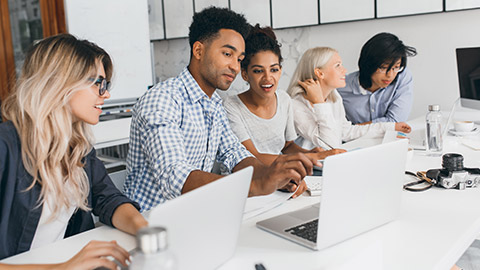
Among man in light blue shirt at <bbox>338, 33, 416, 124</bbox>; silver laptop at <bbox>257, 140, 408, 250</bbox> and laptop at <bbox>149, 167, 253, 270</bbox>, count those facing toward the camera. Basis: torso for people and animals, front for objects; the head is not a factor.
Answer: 1

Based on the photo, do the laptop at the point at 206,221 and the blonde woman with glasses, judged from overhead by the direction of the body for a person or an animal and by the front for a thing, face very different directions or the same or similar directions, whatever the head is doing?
very different directions

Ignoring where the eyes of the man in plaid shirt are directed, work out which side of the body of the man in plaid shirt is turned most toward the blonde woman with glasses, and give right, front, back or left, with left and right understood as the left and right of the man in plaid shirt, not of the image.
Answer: right

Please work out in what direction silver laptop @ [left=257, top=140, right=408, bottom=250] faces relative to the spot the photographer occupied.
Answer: facing away from the viewer and to the left of the viewer

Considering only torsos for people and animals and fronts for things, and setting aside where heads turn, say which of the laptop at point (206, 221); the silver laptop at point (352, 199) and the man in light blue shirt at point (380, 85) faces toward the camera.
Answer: the man in light blue shirt

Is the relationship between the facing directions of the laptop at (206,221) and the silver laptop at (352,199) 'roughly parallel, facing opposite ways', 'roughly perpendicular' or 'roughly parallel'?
roughly parallel

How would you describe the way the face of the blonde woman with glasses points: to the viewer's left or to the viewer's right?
to the viewer's right

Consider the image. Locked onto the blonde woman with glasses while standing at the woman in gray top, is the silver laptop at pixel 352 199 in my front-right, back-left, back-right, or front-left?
front-left

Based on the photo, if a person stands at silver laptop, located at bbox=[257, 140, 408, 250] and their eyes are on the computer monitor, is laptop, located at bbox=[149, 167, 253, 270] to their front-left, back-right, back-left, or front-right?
back-left

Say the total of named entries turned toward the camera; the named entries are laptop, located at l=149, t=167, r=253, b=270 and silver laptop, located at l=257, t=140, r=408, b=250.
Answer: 0

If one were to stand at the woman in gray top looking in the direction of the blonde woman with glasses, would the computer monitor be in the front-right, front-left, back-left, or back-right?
back-left

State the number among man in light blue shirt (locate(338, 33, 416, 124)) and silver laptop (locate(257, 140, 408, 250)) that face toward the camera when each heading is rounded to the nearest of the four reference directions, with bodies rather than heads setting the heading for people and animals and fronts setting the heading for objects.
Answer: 1

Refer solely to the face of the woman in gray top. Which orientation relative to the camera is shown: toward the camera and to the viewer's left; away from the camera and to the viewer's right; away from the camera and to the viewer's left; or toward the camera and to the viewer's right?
toward the camera and to the viewer's right

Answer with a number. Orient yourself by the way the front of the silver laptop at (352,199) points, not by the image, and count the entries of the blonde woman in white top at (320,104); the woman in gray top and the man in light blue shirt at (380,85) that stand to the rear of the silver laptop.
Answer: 0

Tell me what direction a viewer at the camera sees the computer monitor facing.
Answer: facing the viewer and to the left of the viewer

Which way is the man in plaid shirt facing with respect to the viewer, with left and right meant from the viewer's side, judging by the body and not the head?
facing the viewer and to the right of the viewer

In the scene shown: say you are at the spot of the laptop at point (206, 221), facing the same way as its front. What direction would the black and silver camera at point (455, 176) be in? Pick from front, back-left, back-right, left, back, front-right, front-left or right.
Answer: right

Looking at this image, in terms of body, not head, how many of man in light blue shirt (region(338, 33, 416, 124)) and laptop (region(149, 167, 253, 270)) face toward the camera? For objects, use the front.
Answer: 1

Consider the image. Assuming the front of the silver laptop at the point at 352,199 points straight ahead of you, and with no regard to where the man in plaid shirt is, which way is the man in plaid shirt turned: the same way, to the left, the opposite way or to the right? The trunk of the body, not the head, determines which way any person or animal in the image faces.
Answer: the opposite way

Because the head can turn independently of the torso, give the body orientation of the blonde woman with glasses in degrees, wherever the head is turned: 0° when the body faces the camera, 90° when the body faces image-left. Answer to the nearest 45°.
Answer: approximately 315°

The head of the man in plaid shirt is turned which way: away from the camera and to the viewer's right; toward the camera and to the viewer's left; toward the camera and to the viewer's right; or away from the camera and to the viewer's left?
toward the camera and to the viewer's right

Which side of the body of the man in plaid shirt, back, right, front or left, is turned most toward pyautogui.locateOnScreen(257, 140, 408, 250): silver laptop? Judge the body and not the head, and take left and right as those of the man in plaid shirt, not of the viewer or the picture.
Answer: front

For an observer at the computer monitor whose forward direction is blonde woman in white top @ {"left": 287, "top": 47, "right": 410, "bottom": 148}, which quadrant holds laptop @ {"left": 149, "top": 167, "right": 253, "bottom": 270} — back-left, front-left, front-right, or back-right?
front-left
